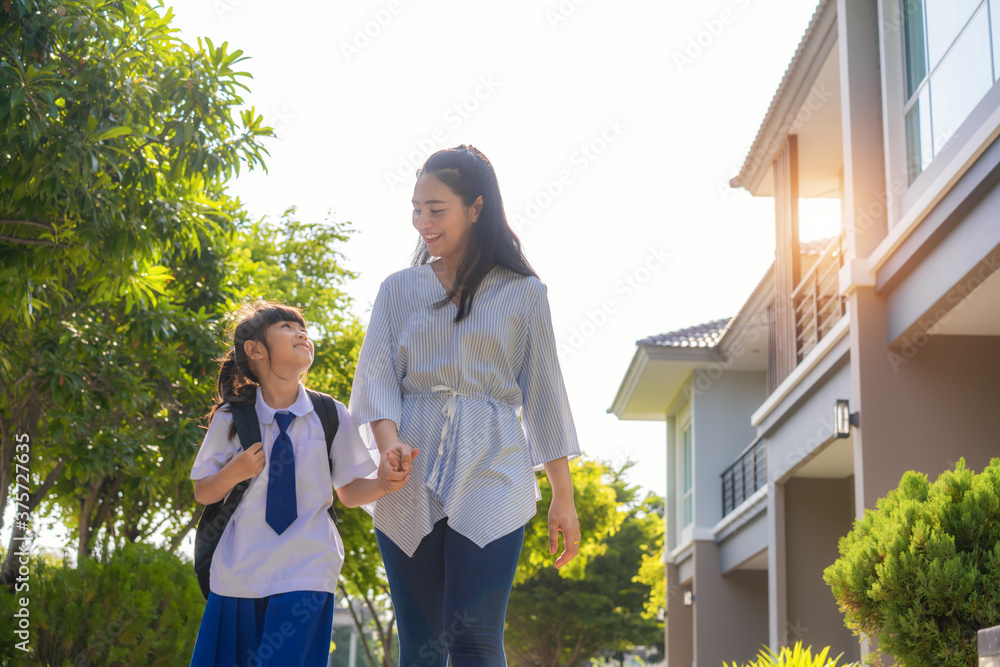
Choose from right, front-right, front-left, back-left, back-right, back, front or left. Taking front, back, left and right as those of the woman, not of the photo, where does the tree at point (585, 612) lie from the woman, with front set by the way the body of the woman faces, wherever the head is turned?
back

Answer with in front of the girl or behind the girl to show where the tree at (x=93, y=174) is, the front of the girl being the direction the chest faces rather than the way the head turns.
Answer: behind

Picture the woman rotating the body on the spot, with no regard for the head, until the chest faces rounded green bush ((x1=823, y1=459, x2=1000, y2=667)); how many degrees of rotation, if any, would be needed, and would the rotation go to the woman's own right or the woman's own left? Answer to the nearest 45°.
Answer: approximately 135° to the woman's own left

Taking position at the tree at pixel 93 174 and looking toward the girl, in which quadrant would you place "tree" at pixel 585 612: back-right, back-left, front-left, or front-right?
back-left

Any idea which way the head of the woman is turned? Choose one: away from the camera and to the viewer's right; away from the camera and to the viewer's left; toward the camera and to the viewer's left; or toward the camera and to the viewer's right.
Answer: toward the camera and to the viewer's left

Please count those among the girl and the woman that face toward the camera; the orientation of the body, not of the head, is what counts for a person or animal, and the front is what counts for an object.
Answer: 2
